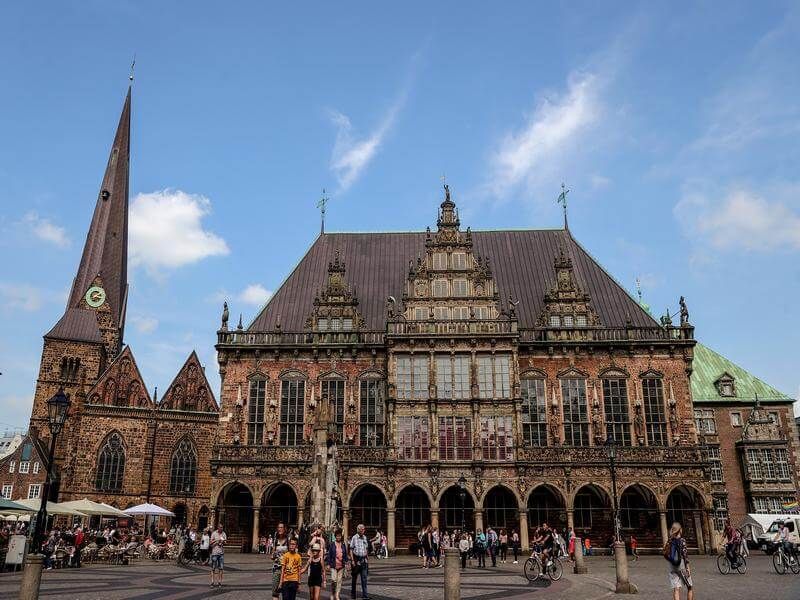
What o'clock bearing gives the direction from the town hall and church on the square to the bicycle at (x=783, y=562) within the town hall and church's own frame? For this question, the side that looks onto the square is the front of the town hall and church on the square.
The bicycle is roughly at 11 o'clock from the town hall and church on the square.

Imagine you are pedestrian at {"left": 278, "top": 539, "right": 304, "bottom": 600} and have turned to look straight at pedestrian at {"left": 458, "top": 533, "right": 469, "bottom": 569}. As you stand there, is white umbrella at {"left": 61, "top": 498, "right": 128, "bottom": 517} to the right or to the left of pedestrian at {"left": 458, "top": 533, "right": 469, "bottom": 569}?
left

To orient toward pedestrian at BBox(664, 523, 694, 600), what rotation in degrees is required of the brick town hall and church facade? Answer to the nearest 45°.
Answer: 0° — it already faces them

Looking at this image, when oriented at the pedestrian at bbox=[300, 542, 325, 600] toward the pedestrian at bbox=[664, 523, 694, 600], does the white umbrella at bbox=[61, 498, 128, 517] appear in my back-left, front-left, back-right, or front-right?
back-left

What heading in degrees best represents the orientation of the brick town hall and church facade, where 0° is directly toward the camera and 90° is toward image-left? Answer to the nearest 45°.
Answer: approximately 0°

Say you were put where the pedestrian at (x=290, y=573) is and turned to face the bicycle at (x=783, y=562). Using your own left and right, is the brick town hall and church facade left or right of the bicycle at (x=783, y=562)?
left

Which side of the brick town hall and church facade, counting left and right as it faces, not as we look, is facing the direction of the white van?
left
